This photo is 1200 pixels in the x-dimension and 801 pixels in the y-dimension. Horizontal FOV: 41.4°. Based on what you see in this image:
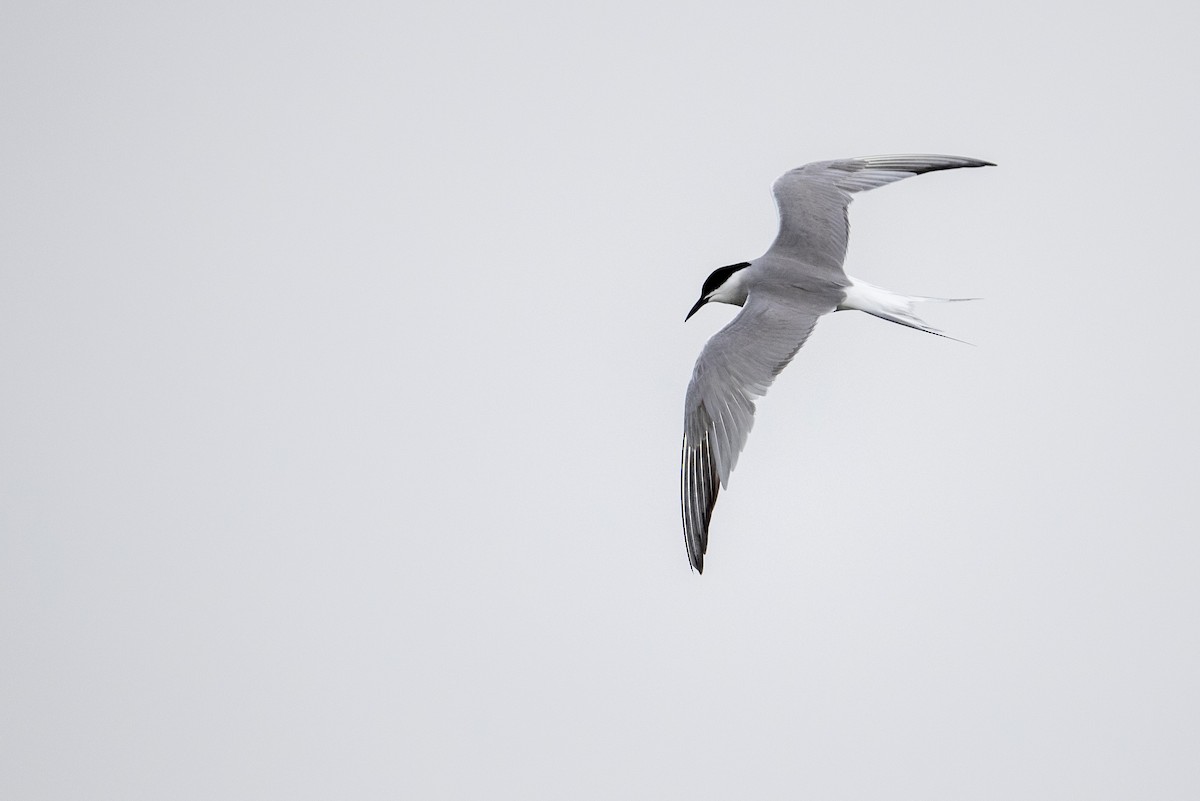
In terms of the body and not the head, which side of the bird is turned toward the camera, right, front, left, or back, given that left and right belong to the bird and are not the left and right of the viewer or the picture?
left
